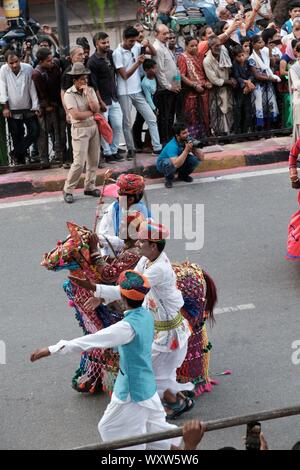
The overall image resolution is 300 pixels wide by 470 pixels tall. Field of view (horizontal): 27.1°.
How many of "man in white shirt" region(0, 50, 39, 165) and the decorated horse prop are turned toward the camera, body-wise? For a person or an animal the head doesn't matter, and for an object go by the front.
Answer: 1

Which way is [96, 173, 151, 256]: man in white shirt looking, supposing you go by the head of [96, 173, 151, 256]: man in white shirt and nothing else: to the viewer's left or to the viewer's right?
to the viewer's left

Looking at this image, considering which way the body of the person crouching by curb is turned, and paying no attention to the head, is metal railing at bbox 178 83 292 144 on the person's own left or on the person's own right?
on the person's own left

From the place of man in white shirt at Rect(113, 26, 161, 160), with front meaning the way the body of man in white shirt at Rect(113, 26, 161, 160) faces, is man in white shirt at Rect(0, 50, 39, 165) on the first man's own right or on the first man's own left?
on the first man's own right

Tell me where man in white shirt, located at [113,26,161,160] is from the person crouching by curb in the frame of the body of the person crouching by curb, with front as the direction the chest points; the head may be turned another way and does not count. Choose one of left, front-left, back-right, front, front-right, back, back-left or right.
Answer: back

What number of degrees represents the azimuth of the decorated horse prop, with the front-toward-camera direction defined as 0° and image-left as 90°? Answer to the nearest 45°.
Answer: approximately 90°

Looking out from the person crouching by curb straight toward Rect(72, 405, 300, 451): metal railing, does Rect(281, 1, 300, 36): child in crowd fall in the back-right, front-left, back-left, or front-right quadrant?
back-left

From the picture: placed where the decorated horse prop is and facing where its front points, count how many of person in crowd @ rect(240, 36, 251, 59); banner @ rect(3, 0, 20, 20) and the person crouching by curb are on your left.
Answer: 0

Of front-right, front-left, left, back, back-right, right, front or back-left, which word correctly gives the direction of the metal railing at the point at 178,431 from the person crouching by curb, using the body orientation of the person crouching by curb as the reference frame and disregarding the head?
front-right

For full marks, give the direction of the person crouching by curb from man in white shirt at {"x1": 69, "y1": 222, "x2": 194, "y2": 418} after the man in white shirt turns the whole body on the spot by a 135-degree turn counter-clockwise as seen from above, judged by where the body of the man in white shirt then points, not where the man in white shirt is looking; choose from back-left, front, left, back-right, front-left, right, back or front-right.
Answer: back-left

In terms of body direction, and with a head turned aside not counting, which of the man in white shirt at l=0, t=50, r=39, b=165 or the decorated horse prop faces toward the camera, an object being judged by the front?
the man in white shirt

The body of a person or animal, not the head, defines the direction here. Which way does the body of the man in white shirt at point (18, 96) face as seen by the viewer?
toward the camera

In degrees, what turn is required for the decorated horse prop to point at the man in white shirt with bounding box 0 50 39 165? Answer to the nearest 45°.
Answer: approximately 90° to its right

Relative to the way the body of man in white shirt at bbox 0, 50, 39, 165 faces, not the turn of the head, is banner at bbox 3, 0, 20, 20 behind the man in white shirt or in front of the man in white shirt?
behind

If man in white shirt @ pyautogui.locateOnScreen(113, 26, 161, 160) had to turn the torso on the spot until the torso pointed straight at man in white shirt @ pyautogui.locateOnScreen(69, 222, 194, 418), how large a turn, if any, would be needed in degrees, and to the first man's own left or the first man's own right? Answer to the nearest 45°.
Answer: approximately 45° to the first man's own right

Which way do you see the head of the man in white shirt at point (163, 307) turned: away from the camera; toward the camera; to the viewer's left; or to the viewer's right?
to the viewer's left

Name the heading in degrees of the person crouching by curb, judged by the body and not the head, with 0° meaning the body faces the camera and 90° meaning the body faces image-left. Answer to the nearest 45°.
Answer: approximately 315°

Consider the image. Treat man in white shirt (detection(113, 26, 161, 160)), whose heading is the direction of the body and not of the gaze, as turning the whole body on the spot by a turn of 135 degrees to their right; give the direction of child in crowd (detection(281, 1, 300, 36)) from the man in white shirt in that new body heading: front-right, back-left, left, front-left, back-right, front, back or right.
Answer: back-right

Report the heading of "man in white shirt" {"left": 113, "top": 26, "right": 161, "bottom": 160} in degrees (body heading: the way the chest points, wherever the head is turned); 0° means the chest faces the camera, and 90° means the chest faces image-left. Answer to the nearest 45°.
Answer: approximately 315°
